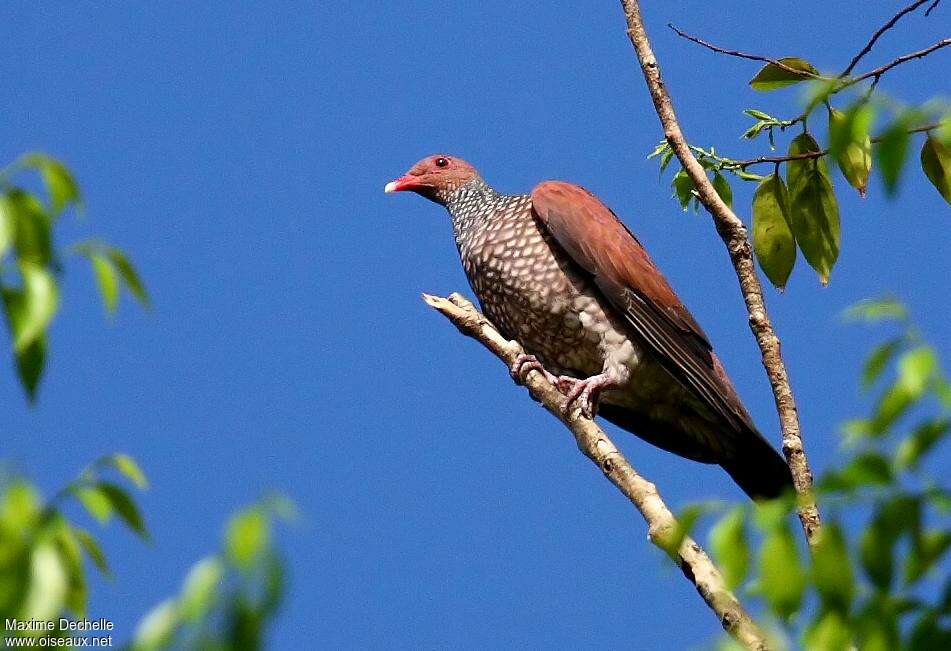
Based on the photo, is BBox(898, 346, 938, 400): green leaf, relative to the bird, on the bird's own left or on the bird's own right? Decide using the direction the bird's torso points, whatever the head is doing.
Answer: on the bird's own left

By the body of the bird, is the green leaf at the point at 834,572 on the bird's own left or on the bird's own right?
on the bird's own left

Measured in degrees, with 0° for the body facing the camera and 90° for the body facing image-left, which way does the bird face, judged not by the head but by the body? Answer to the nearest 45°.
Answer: approximately 90°

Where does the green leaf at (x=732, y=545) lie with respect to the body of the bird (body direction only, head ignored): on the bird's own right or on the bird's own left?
on the bird's own left

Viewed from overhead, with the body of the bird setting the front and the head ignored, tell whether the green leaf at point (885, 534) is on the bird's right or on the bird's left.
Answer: on the bird's left
